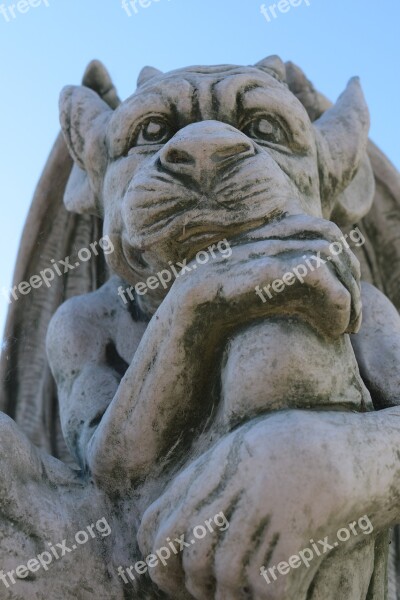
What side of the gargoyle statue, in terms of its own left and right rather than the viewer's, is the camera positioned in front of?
front
